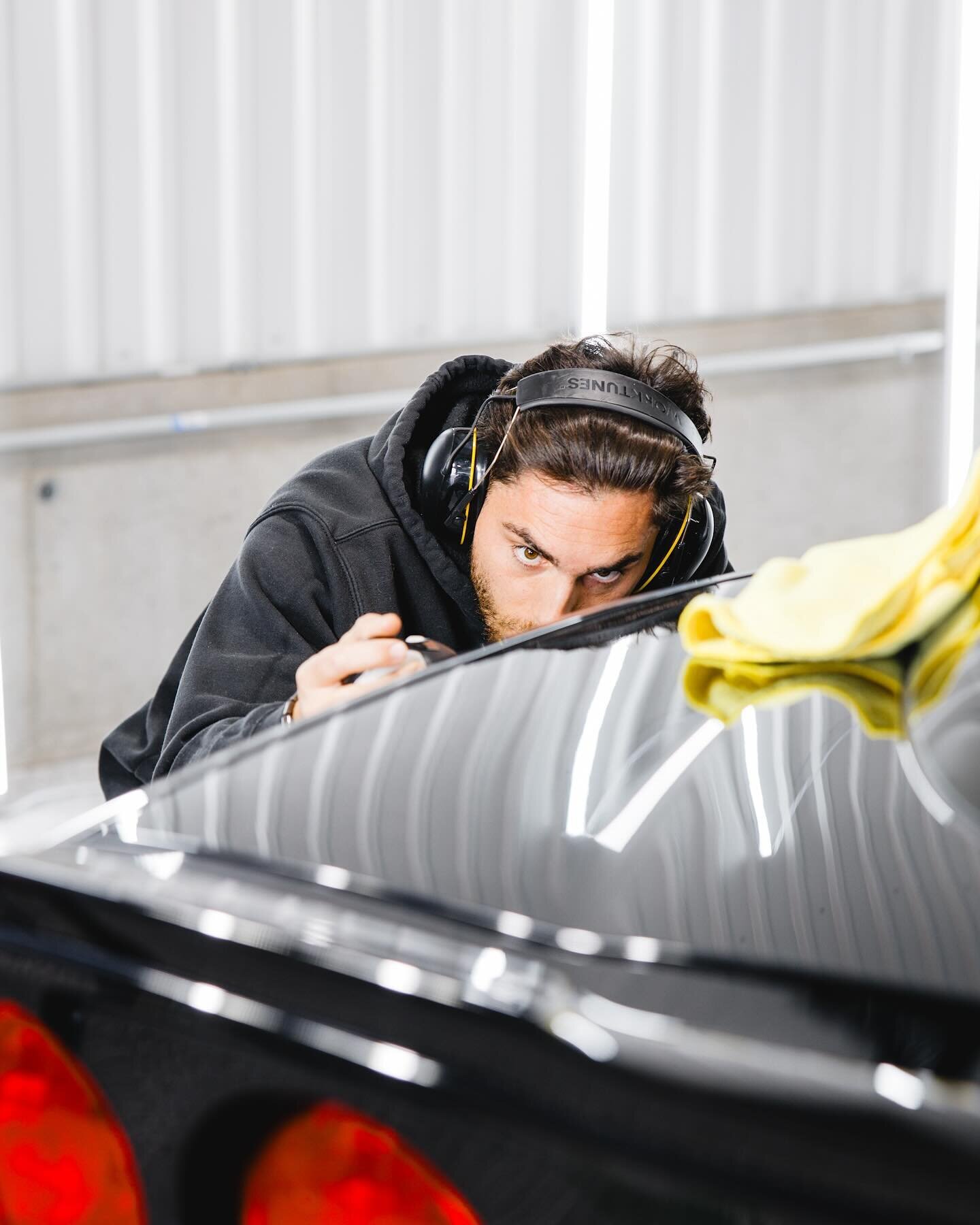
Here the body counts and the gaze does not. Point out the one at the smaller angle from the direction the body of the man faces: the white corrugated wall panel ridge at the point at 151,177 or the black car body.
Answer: the black car body

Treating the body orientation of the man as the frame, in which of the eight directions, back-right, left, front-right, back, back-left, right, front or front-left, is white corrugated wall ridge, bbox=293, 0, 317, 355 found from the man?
back-left

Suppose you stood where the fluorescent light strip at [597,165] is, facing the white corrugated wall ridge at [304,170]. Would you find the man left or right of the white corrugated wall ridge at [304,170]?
left

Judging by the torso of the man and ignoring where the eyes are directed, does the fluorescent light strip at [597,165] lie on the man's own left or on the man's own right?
on the man's own left

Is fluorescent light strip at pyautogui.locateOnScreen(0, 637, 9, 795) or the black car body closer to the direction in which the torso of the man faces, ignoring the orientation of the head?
the black car body

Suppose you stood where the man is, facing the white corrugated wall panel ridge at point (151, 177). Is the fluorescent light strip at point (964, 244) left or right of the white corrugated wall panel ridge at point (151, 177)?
right

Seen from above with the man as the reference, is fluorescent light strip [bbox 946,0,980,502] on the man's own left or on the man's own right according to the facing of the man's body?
on the man's own left

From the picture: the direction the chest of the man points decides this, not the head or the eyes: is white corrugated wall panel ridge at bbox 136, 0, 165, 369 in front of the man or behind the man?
behind
